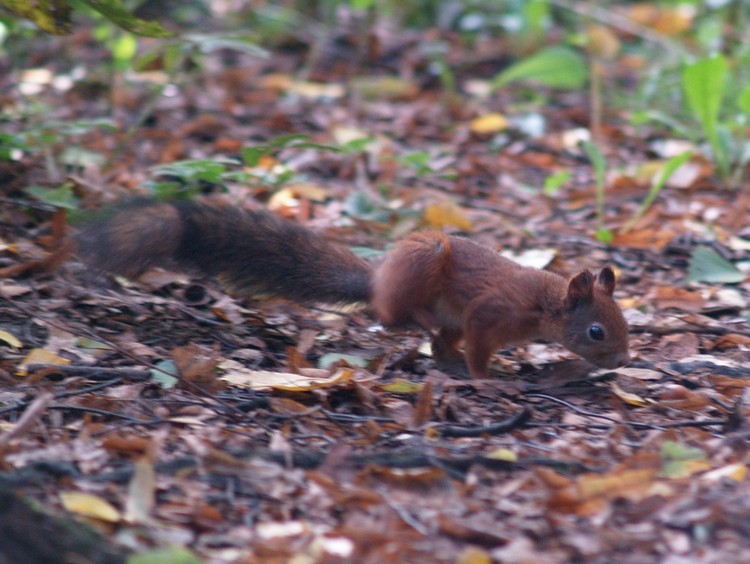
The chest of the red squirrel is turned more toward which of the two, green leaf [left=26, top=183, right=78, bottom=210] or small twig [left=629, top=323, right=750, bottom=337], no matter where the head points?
the small twig

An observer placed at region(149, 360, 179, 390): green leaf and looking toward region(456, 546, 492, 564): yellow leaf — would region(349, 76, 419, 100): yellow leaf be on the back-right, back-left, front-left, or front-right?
back-left

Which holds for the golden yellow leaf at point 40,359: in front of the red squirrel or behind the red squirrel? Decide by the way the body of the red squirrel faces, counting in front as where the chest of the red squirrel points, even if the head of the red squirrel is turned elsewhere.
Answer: behind

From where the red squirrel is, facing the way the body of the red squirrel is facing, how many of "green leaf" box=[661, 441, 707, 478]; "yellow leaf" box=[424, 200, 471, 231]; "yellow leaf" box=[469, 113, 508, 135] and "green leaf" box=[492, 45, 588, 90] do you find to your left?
3

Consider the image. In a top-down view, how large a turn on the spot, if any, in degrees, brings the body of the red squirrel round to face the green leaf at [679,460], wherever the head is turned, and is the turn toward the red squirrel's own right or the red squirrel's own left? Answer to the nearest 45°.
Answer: approximately 45° to the red squirrel's own right

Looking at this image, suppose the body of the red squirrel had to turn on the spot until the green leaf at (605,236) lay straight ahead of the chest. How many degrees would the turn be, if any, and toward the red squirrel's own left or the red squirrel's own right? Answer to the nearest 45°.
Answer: approximately 45° to the red squirrel's own left

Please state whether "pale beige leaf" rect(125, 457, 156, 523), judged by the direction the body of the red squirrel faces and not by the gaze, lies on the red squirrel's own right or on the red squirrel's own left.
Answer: on the red squirrel's own right

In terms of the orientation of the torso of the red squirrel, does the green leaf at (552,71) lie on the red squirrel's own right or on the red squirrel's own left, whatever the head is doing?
on the red squirrel's own left

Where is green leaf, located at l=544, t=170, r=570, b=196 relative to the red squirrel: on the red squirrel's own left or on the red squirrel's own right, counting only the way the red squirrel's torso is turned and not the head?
on the red squirrel's own left

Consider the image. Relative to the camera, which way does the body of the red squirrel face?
to the viewer's right

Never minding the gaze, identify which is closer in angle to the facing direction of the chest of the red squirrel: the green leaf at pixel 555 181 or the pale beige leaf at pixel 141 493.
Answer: the green leaf

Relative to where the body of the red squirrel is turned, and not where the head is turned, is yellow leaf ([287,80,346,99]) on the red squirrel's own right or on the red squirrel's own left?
on the red squirrel's own left

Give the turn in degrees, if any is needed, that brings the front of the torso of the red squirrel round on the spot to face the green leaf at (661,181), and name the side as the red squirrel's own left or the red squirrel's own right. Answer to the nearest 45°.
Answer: approximately 45° to the red squirrel's own left
